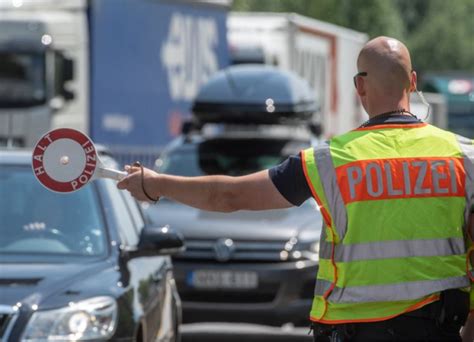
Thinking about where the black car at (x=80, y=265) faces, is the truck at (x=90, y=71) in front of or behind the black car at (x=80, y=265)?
behind

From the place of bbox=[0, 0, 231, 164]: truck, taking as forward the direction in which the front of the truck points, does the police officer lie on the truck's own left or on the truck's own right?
on the truck's own left

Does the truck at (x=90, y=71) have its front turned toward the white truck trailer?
no

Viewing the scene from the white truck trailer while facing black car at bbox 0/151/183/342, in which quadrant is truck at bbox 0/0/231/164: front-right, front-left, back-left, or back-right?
front-right

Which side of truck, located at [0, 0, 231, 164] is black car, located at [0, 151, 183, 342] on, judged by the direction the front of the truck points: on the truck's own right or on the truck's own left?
on the truck's own left

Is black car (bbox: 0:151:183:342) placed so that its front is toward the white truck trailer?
no

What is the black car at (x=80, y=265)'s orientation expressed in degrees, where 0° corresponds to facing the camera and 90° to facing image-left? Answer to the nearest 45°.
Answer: approximately 45°

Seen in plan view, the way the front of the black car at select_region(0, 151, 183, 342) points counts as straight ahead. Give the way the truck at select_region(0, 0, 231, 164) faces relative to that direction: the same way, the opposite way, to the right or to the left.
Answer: the same way

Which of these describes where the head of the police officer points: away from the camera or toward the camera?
away from the camera

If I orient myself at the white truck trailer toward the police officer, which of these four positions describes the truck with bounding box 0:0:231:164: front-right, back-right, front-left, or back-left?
front-right

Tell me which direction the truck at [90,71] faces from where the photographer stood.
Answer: facing the viewer and to the left of the viewer

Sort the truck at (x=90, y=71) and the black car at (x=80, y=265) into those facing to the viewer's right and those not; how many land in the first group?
0

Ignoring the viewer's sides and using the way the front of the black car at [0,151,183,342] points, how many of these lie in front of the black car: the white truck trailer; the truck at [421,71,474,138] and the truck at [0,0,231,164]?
0
